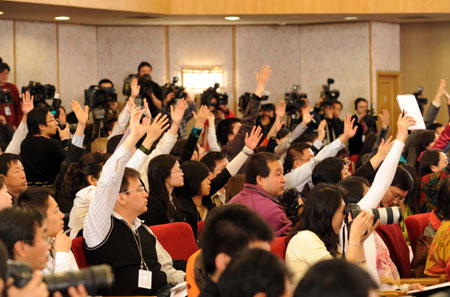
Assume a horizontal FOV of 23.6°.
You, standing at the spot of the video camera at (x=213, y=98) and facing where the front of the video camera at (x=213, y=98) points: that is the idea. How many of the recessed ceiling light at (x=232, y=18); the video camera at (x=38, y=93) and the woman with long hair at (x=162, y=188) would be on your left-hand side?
1

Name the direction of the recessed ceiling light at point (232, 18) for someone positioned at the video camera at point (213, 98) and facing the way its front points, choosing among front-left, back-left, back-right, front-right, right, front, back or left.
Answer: left

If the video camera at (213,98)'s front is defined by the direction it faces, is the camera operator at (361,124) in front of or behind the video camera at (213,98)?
in front

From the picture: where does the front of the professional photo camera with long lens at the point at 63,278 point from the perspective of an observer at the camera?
facing to the right of the viewer
